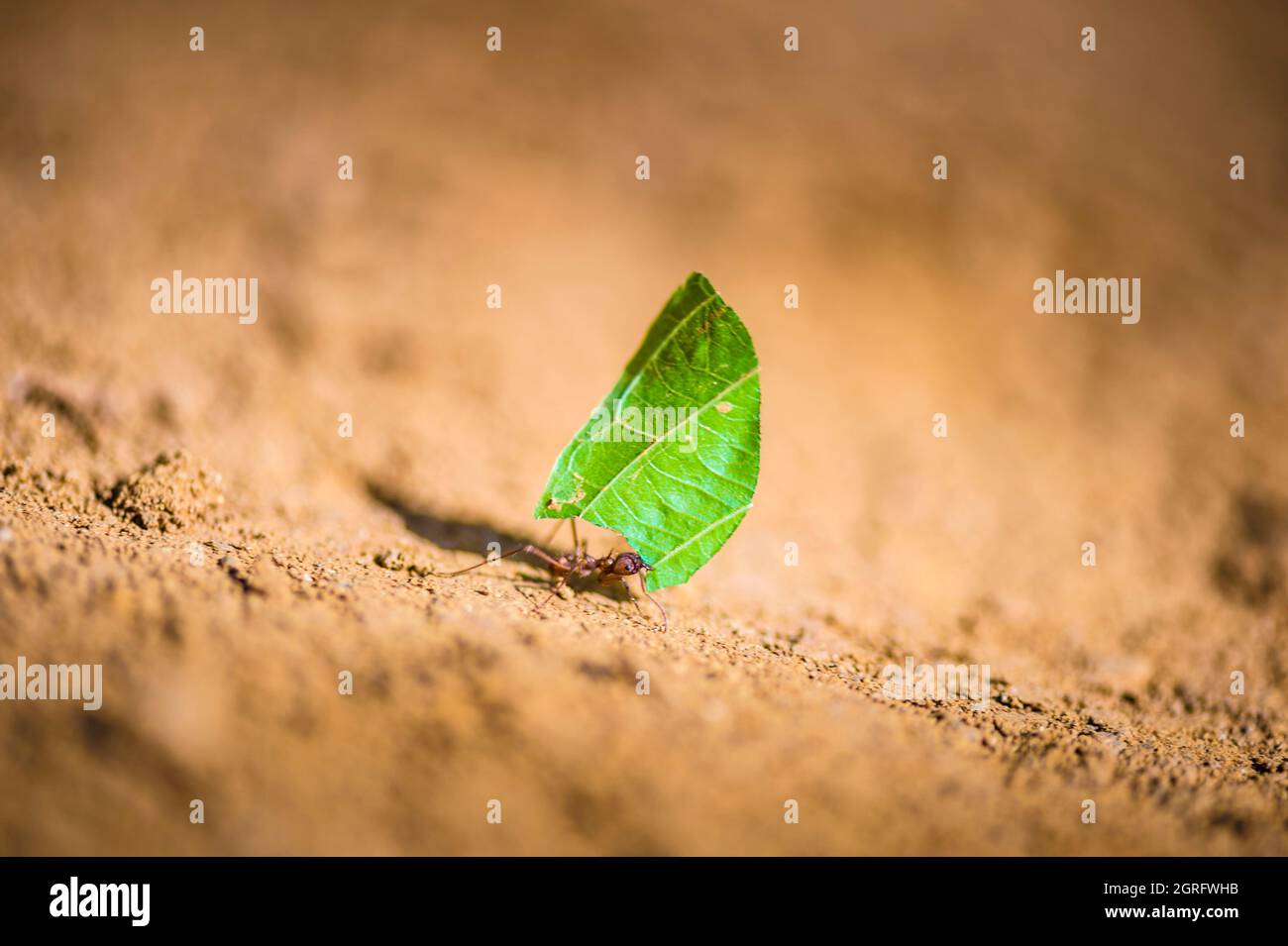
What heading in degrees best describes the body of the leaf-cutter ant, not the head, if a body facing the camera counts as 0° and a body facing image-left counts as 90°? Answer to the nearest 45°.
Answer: approximately 270°
